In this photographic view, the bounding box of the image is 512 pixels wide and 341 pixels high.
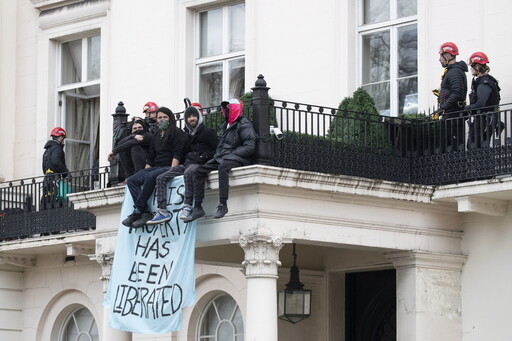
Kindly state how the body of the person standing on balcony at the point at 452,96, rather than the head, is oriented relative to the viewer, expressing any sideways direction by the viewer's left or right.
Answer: facing to the left of the viewer

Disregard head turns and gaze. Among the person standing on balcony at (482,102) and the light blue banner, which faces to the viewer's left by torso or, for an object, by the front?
the person standing on balcony

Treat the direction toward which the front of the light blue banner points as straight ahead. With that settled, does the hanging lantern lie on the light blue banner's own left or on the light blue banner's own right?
on the light blue banner's own left

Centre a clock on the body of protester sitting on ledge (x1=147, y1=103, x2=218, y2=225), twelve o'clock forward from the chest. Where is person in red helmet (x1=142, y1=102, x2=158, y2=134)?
The person in red helmet is roughly at 4 o'clock from the protester sitting on ledge.

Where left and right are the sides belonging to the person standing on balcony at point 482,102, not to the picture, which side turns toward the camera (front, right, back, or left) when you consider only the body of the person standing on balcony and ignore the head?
left

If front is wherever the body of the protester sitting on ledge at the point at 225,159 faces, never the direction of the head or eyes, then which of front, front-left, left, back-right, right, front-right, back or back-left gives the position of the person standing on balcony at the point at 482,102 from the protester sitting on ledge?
back-left

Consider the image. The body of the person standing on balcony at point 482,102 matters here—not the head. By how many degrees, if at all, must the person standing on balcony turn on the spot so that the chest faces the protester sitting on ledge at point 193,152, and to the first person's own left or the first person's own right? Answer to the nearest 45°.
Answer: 0° — they already face them
